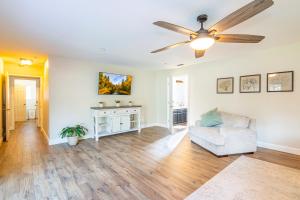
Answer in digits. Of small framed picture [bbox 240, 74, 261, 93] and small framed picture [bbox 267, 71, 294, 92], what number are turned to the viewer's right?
0

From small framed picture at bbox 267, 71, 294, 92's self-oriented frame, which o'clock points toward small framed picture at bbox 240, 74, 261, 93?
small framed picture at bbox 240, 74, 261, 93 is roughly at 2 o'clock from small framed picture at bbox 267, 71, 294, 92.

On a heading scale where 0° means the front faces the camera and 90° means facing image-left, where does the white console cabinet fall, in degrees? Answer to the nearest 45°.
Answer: approximately 315°

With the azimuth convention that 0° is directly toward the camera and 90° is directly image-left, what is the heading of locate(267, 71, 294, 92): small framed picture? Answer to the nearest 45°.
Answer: approximately 45°

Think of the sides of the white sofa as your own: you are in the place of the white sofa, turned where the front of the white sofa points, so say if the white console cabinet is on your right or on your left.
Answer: on your right

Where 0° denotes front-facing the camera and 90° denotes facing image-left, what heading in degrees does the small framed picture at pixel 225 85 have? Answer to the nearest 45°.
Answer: approximately 45°

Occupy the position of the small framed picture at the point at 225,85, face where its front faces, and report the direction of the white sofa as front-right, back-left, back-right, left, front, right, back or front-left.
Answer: front-left

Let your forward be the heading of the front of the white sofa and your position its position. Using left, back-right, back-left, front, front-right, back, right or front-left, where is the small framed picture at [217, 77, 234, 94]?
back-right
